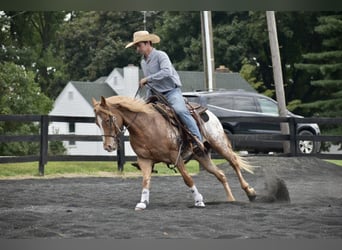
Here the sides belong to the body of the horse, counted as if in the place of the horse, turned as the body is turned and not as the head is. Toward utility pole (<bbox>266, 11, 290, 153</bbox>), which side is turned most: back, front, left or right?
back

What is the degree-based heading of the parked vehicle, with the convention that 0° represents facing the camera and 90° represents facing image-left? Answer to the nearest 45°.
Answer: approximately 270°

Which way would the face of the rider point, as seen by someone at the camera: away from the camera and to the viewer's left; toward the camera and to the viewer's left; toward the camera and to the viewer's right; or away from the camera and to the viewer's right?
toward the camera and to the viewer's left

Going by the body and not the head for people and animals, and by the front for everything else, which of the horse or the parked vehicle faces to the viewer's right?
the parked vehicle

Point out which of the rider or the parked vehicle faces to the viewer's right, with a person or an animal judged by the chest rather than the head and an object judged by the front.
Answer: the parked vehicle

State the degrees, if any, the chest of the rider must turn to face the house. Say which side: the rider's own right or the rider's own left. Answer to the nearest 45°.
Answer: approximately 135° to the rider's own right

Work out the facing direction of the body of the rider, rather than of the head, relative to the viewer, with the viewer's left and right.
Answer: facing the viewer and to the left of the viewer

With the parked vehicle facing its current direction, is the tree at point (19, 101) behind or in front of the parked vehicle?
behind

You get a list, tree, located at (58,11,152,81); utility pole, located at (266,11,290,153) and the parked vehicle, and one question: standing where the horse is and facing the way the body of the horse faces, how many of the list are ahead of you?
0

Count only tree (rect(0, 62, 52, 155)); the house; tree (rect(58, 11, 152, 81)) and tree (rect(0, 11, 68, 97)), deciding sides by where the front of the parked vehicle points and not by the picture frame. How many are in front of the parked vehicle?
0

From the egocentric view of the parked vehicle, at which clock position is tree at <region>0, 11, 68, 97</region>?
The tree is roughly at 8 o'clock from the parked vehicle.

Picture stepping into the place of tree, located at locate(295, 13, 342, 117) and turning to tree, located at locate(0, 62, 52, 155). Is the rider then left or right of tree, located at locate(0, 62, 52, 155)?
left

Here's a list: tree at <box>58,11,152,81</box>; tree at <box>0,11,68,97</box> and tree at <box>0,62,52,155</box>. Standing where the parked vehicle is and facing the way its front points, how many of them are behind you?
3

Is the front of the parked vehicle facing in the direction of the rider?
no
